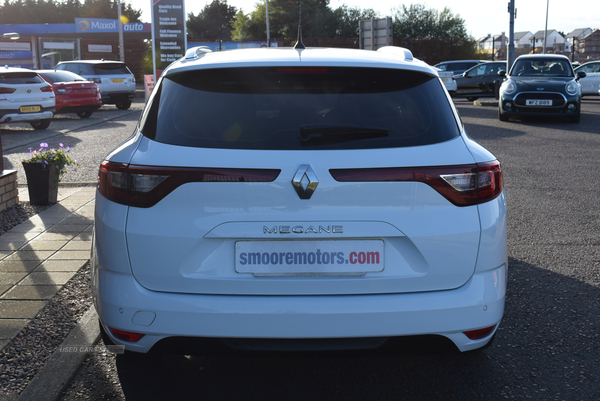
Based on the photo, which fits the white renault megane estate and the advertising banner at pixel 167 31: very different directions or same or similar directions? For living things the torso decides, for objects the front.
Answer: very different directions

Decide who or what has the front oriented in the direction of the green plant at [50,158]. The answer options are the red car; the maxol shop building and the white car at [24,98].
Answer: the maxol shop building

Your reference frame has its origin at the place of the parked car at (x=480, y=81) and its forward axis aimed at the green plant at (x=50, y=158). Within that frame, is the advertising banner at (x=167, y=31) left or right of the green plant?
right

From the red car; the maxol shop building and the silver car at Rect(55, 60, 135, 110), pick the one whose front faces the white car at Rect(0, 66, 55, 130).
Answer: the maxol shop building

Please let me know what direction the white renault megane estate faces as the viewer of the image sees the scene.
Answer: facing away from the viewer

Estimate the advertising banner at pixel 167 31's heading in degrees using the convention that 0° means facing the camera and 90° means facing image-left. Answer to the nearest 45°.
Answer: approximately 0°

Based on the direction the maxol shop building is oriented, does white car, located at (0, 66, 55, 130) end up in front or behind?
in front

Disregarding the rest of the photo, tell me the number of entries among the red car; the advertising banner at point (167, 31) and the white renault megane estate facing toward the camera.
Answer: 1

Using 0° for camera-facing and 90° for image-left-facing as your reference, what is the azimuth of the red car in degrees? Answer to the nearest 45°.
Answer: approximately 135°

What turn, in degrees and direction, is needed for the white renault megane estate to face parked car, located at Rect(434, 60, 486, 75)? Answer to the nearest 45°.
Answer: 0° — it already faces it

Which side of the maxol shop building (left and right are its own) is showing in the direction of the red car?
front

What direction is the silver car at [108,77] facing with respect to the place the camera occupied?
facing away from the viewer and to the left of the viewer
